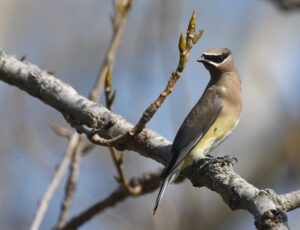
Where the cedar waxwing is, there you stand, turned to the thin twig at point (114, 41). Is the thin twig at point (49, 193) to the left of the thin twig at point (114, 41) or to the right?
left

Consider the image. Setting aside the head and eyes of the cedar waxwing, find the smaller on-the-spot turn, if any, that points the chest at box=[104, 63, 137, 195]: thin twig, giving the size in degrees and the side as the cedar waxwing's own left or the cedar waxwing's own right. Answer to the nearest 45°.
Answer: approximately 135° to the cedar waxwing's own right

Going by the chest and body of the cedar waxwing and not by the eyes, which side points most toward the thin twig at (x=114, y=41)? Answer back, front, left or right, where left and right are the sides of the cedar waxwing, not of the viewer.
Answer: back

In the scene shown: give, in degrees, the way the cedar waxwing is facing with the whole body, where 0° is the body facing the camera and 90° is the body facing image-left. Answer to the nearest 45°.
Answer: approximately 270°
